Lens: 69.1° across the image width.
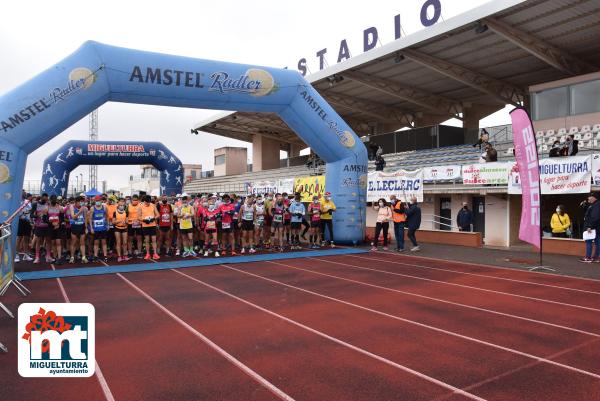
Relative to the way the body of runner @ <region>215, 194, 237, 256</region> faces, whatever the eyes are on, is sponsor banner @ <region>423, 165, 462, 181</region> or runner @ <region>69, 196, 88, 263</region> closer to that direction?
the runner

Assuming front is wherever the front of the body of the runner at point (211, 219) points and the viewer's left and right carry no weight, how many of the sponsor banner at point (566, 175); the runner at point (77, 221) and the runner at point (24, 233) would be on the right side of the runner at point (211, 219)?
2

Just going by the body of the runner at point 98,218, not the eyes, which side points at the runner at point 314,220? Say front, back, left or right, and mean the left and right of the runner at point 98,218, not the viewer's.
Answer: left

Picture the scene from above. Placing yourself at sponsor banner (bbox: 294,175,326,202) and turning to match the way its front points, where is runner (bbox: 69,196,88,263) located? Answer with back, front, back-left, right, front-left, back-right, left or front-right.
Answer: front-right

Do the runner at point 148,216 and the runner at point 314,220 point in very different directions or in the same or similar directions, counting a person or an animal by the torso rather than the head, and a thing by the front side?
same or similar directions

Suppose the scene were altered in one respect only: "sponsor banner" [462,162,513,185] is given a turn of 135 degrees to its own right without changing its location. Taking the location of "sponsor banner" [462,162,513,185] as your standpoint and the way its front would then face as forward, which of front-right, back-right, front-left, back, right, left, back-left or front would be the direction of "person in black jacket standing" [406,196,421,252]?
left

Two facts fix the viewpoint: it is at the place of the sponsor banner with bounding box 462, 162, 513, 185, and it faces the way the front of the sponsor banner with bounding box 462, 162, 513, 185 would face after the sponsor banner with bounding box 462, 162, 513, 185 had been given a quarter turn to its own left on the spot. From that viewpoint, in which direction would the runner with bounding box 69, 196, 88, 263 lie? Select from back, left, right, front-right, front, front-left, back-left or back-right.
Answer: back-right

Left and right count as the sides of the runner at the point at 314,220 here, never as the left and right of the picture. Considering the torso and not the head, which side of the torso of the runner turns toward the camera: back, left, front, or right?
front

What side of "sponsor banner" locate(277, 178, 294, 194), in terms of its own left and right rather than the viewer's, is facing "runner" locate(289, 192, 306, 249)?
front

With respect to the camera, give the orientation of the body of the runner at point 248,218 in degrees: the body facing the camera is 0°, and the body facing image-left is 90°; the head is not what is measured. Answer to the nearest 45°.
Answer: approximately 0°

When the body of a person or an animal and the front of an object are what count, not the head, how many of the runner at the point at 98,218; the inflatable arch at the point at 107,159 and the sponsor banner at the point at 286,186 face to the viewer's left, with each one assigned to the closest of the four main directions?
0

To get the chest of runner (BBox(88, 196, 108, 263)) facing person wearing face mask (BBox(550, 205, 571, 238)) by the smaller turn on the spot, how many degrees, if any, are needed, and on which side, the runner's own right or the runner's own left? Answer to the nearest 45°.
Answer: approximately 90° to the runner's own left

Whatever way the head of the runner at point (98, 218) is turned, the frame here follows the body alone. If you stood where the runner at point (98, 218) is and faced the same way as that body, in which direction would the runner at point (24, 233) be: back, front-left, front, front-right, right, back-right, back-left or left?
back-right

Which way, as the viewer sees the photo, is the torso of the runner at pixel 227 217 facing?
toward the camera

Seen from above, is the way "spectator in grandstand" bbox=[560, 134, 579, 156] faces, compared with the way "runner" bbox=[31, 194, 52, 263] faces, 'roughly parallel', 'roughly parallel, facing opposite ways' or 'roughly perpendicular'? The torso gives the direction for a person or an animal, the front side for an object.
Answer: roughly perpendicular
